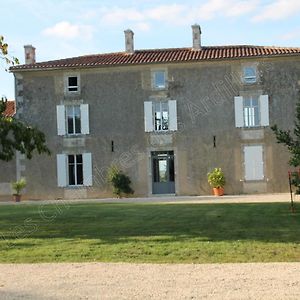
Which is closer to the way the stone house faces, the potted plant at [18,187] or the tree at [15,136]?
the tree

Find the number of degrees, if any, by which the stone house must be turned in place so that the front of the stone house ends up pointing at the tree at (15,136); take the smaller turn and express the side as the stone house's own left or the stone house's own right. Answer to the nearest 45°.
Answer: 0° — it already faces it

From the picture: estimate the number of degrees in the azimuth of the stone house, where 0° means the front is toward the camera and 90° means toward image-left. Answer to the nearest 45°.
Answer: approximately 0°

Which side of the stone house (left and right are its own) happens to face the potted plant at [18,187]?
right
